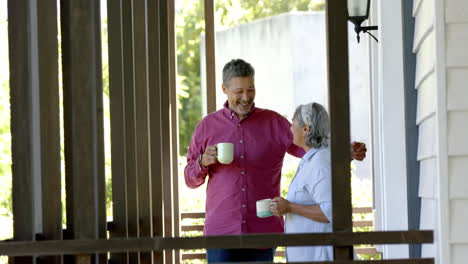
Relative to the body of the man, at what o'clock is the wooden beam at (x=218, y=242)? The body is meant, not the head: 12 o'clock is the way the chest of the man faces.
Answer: The wooden beam is roughly at 12 o'clock from the man.

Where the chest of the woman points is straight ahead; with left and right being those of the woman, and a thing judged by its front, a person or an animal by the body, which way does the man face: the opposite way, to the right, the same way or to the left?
to the left

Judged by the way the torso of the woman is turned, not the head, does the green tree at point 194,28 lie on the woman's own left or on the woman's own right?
on the woman's own right

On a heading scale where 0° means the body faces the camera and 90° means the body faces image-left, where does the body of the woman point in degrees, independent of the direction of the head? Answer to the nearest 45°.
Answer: approximately 90°

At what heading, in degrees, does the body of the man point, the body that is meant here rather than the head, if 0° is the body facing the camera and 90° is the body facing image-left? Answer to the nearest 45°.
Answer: approximately 0°

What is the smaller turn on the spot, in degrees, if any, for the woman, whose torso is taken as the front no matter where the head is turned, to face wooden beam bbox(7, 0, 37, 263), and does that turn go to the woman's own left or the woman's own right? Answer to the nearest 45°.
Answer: approximately 45° to the woman's own left

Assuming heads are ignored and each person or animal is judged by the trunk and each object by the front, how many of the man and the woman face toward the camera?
1

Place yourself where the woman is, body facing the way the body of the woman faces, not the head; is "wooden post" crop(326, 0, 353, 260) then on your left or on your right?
on your left
